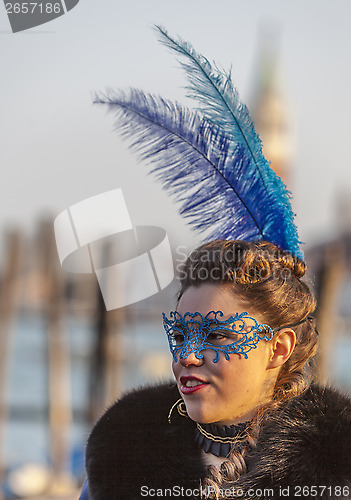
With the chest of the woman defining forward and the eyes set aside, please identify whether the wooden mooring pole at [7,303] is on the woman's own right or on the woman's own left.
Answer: on the woman's own right

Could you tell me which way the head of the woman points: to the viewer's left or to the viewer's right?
to the viewer's left

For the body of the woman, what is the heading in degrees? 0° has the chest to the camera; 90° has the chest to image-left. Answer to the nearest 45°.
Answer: approximately 45°
